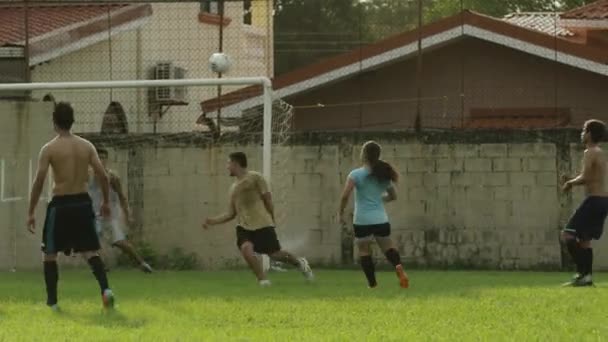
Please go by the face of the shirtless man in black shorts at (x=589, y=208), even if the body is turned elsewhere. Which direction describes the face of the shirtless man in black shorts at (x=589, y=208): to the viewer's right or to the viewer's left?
to the viewer's left

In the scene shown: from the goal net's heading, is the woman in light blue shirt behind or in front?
in front

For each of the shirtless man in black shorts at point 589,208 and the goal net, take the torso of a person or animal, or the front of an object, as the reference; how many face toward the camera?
1

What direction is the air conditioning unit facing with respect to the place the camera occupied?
facing the viewer

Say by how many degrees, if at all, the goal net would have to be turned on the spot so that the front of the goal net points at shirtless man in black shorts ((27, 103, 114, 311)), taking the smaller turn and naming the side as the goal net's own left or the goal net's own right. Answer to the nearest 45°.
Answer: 0° — it already faces them

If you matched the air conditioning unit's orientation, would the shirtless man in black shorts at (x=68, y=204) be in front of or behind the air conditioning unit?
in front

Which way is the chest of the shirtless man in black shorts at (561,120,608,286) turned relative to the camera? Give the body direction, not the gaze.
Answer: to the viewer's left

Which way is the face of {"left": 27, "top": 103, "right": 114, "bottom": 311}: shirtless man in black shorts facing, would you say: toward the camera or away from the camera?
away from the camera

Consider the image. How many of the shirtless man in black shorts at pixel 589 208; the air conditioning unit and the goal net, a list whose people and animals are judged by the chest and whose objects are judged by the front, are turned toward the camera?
2
